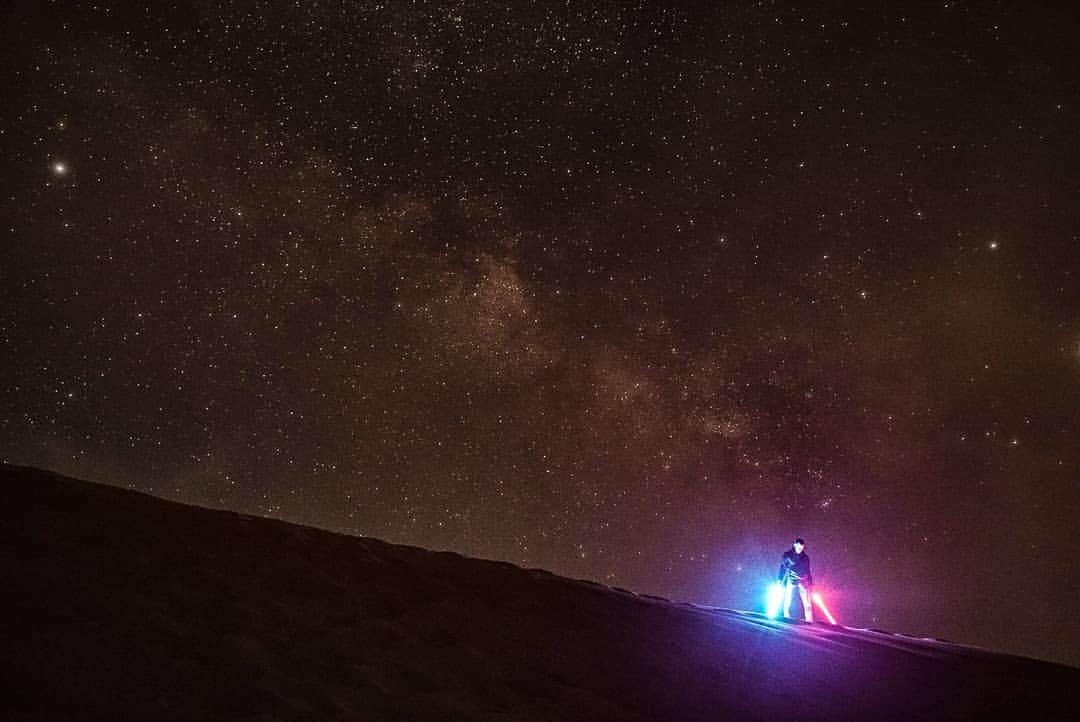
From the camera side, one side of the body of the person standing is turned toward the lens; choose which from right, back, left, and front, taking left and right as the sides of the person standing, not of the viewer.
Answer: front
